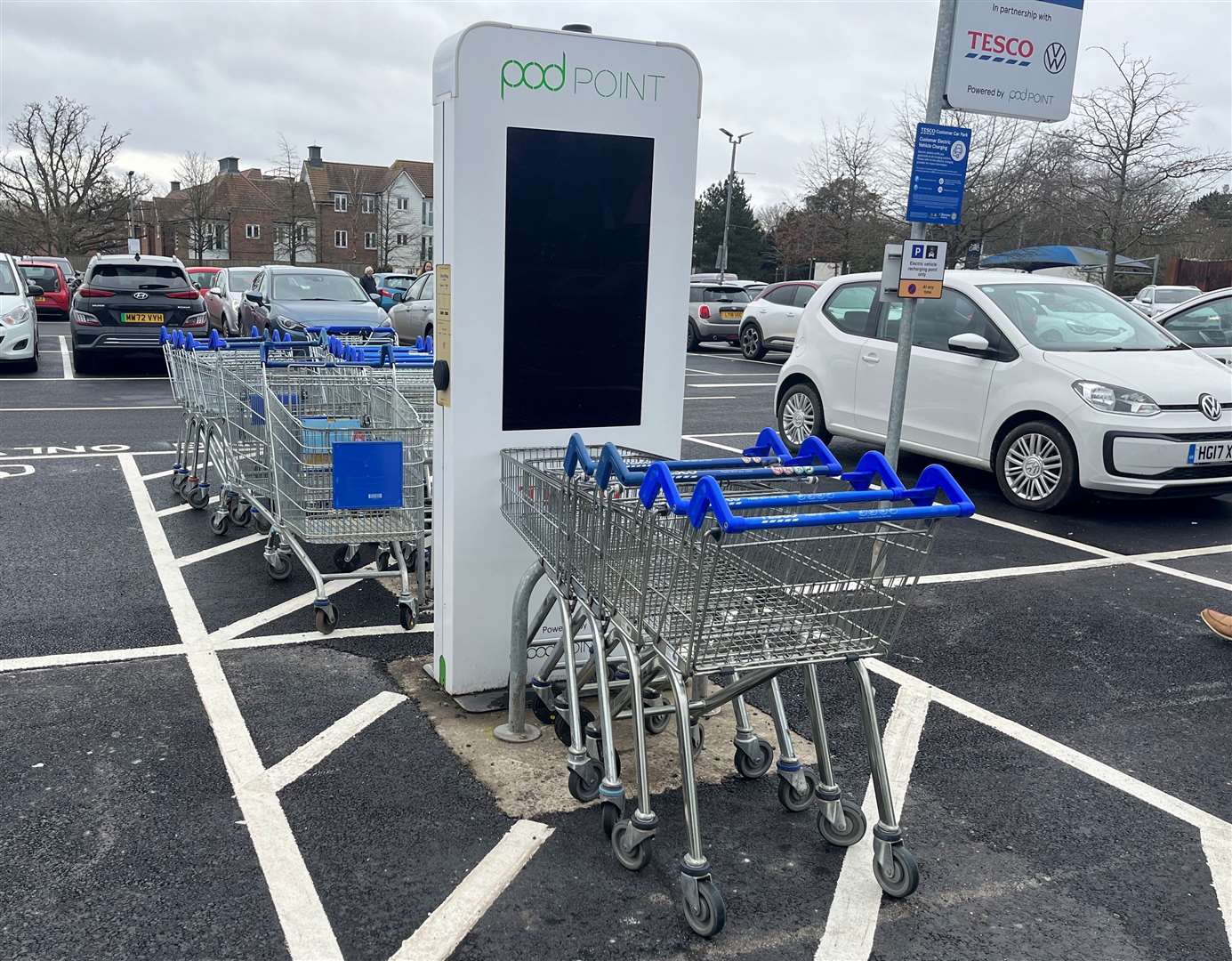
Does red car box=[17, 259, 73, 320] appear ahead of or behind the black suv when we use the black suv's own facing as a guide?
ahead

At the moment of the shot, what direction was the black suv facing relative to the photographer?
facing away from the viewer

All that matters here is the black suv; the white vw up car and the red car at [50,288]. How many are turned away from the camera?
2

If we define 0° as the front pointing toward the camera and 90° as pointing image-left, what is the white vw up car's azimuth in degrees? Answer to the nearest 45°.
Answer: approximately 315°

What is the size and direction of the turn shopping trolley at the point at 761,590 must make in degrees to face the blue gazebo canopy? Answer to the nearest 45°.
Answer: approximately 45° to its right

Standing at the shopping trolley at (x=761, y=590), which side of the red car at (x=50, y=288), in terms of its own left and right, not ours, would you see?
back

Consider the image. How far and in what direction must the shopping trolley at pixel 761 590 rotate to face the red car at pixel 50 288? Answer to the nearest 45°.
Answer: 0° — it already faces it

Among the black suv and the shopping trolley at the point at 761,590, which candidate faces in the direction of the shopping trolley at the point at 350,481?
the shopping trolley at the point at 761,590

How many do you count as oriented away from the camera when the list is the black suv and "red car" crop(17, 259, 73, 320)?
2

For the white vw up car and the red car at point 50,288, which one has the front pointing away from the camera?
the red car

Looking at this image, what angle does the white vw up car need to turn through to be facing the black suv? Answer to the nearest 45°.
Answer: approximately 135° to its right

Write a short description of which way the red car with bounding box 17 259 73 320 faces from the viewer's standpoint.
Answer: facing away from the viewer

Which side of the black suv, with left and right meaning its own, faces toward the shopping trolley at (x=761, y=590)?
back
